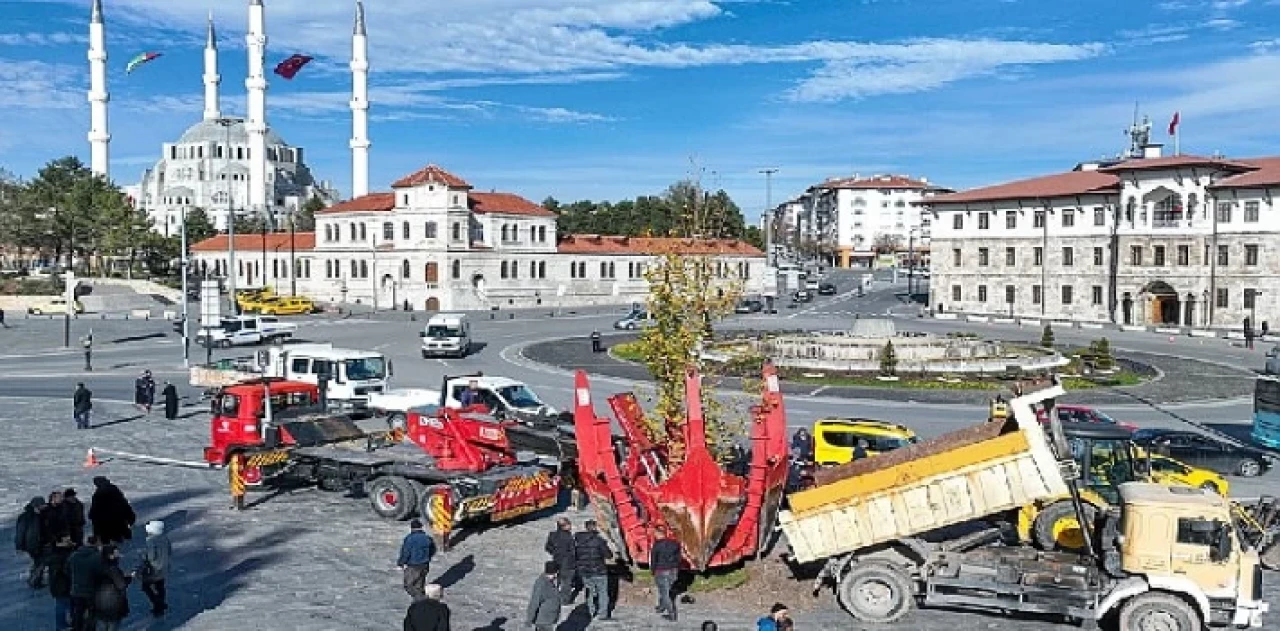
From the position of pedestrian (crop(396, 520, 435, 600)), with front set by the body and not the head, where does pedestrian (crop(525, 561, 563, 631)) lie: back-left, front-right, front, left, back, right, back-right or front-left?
back-right

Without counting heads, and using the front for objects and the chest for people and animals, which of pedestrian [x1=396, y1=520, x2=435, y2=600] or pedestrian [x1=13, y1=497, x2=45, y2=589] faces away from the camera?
pedestrian [x1=396, y1=520, x2=435, y2=600]

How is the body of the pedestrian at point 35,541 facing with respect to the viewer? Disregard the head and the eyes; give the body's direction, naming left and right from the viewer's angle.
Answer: facing to the right of the viewer

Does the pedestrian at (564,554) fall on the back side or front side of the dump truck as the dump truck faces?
on the back side

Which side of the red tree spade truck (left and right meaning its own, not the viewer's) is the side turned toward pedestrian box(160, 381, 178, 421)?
front

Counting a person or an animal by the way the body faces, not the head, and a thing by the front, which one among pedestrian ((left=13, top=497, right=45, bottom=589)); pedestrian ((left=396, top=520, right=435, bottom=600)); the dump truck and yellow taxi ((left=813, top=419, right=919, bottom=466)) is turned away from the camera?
pedestrian ((left=396, top=520, right=435, bottom=600))

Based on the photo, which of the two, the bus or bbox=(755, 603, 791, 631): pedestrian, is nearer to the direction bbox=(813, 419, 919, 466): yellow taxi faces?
the bus

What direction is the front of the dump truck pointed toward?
to the viewer's right

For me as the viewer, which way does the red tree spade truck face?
facing away from the viewer and to the left of the viewer

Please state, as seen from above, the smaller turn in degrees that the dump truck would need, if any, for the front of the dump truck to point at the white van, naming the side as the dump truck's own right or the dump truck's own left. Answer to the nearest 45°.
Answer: approximately 135° to the dump truck's own left

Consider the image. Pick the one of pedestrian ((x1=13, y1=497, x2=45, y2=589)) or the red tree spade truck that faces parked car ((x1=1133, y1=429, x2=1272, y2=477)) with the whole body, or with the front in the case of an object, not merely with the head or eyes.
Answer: the pedestrian

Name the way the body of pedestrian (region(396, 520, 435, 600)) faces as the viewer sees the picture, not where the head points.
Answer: away from the camera

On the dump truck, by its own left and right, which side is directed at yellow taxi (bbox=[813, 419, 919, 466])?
left
